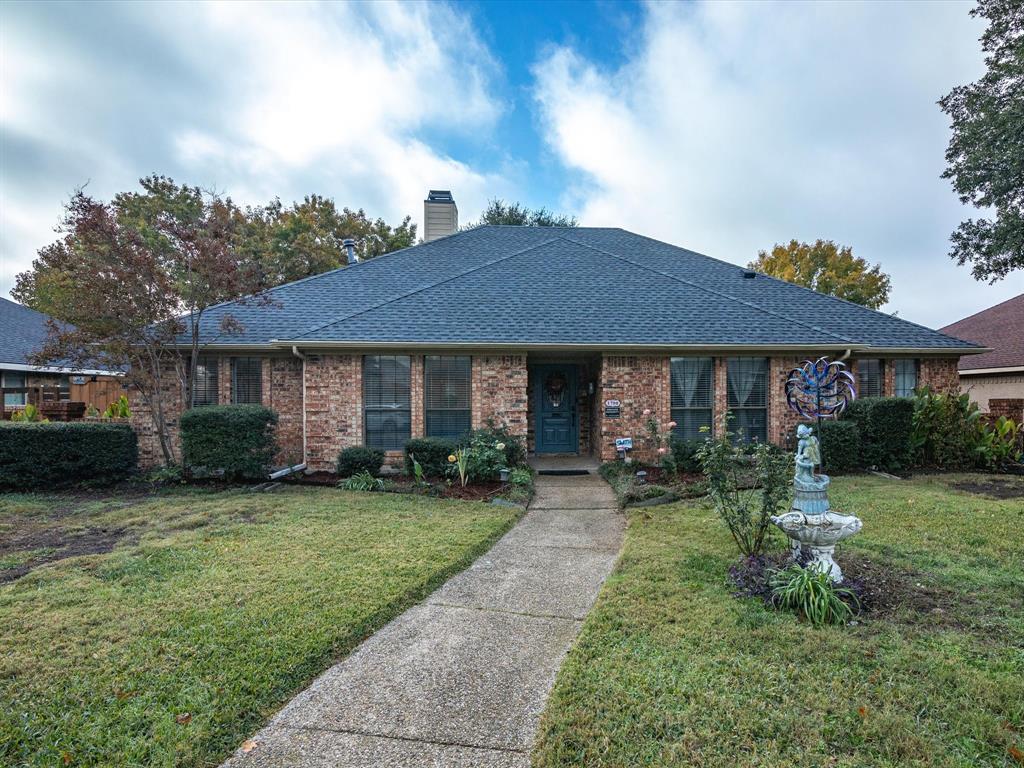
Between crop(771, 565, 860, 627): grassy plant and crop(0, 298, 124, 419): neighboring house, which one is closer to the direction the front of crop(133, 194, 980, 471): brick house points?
the grassy plant

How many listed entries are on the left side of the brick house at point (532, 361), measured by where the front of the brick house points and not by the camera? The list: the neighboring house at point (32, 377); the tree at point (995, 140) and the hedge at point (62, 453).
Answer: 1

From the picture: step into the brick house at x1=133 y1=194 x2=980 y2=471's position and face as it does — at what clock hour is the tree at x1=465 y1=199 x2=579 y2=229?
The tree is roughly at 6 o'clock from the brick house.

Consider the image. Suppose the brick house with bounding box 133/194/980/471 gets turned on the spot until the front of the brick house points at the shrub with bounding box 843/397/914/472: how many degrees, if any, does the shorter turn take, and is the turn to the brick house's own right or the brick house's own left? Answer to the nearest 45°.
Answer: approximately 90° to the brick house's own left

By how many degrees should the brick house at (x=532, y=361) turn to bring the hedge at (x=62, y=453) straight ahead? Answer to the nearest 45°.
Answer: approximately 90° to its right

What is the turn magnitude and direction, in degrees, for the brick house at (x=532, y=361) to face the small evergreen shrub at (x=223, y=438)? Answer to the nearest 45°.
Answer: approximately 45° to its right

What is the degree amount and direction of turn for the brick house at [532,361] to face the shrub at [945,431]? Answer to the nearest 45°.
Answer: approximately 90° to its left

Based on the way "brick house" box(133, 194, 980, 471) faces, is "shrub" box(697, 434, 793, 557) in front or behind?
in front

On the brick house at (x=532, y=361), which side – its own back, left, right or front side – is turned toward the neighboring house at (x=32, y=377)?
right

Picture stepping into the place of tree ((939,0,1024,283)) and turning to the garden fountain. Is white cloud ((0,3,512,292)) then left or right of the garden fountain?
right

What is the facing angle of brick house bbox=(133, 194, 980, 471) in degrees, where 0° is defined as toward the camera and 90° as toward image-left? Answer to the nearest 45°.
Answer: approximately 0°
